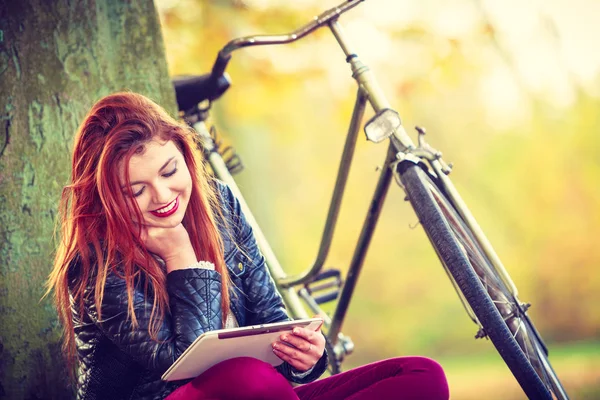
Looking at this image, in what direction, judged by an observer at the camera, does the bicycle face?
facing the viewer and to the right of the viewer

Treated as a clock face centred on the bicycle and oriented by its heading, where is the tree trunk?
The tree trunk is roughly at 4 o'clock from the bicycle.

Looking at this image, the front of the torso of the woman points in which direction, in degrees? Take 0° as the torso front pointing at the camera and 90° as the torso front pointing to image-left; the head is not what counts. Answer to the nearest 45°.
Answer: approximately 315°

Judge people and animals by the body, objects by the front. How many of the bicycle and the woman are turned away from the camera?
0
